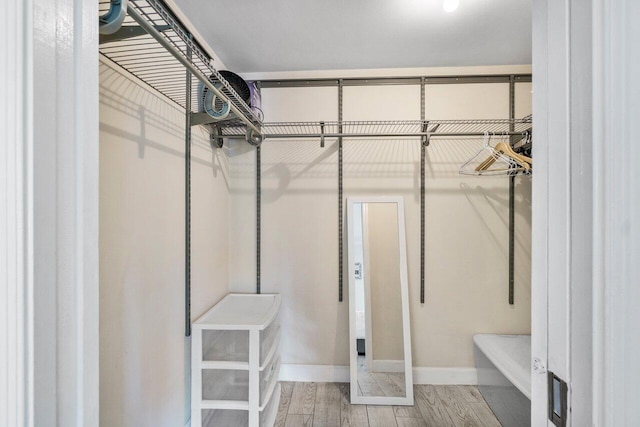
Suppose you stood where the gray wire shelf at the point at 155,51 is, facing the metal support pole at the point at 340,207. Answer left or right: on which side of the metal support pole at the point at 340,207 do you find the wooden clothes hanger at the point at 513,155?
right

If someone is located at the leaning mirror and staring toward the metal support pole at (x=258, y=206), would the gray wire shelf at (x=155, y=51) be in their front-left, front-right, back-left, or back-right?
front-left

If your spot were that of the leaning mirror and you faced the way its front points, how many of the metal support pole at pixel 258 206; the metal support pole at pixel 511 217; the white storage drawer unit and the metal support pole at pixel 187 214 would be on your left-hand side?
1

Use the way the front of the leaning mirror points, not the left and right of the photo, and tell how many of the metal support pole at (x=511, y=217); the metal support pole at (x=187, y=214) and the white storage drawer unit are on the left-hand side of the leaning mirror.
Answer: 1

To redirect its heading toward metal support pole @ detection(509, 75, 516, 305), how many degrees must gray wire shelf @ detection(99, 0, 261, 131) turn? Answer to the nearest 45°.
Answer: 0° — it already faces it

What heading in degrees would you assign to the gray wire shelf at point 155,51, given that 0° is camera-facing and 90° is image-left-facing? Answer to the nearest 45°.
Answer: approximately 270°

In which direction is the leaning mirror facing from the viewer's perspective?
toward the camera
